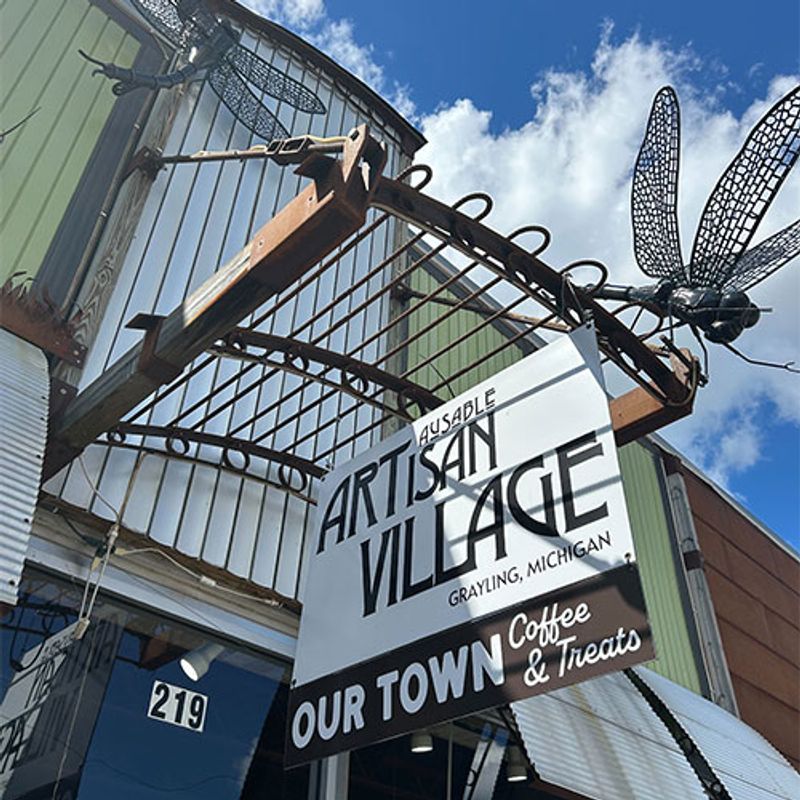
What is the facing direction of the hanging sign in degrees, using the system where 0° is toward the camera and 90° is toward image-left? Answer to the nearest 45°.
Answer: approximately 45°

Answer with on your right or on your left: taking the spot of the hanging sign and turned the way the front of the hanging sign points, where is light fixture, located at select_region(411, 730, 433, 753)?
on your right

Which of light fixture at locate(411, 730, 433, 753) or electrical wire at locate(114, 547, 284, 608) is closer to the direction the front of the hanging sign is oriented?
the electrical wire

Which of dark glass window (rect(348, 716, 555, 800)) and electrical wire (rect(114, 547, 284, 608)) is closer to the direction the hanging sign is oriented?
the electrical wire

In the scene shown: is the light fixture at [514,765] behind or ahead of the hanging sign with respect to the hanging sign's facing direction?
behind

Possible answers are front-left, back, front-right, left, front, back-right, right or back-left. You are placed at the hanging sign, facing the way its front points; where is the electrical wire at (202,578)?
right
